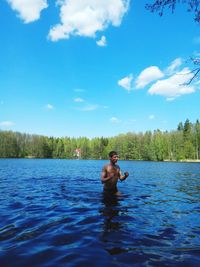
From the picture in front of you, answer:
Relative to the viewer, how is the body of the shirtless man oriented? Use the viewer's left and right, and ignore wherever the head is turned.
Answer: facing the viewer and to the right of the viewer
